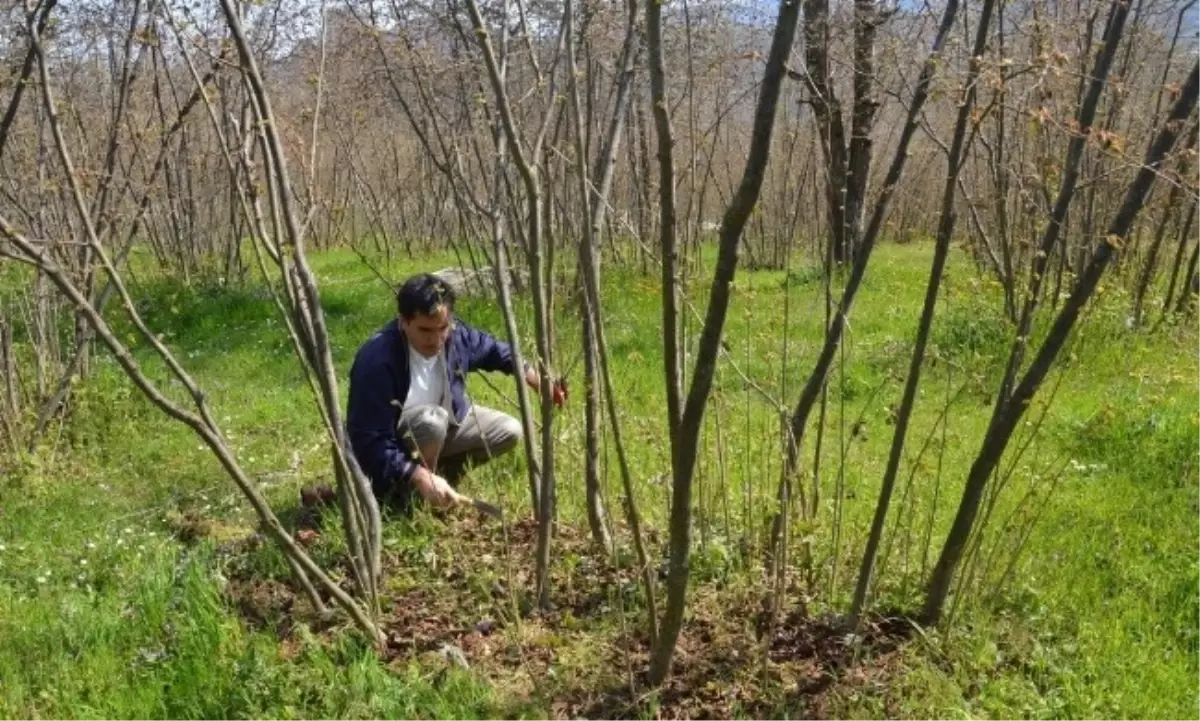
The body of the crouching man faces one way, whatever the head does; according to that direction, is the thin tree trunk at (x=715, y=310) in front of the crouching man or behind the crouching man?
in front

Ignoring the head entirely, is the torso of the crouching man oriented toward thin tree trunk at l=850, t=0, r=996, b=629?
yes

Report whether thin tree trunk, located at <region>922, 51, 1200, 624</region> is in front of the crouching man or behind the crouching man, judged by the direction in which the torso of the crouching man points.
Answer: in front

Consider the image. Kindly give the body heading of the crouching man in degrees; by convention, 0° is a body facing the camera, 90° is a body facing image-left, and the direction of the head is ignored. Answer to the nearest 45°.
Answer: approximately 315°

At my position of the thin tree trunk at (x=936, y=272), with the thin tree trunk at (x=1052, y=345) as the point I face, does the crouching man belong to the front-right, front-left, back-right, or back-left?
back-left
